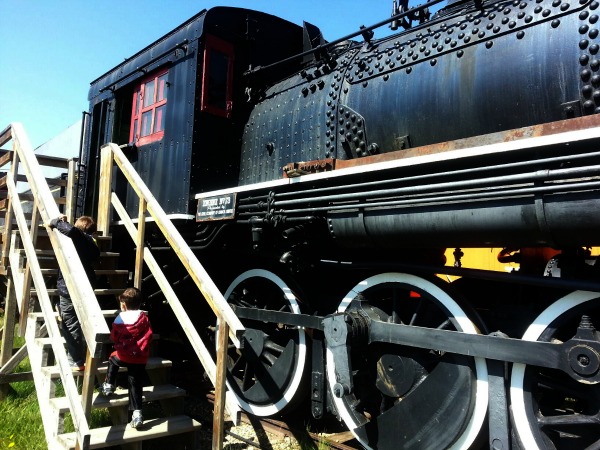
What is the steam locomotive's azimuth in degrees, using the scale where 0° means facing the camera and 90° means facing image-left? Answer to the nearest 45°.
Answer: approximately 315°
